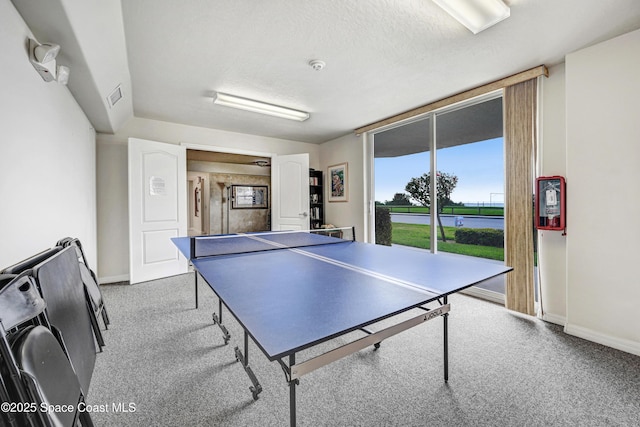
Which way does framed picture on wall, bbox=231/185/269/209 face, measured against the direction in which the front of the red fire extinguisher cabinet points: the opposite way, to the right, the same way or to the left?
to the left

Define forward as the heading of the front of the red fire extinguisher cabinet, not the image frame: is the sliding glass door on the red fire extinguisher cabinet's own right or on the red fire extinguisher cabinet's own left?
on the red fire extinguisher cabinet's own right

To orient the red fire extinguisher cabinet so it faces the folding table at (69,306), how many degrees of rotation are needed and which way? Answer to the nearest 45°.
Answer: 0° — it already faces it

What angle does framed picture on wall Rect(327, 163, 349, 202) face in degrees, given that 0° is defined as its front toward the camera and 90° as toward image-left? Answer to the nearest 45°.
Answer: approximately 45°

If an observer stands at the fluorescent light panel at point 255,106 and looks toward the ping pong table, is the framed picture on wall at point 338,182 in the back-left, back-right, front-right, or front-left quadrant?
back-left

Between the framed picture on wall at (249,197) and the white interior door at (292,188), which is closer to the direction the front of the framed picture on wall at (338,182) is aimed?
the white interior door

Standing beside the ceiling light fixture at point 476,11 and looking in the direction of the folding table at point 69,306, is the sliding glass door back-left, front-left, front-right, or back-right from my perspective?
back-right

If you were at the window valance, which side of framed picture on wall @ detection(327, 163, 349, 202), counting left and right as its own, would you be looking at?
left
